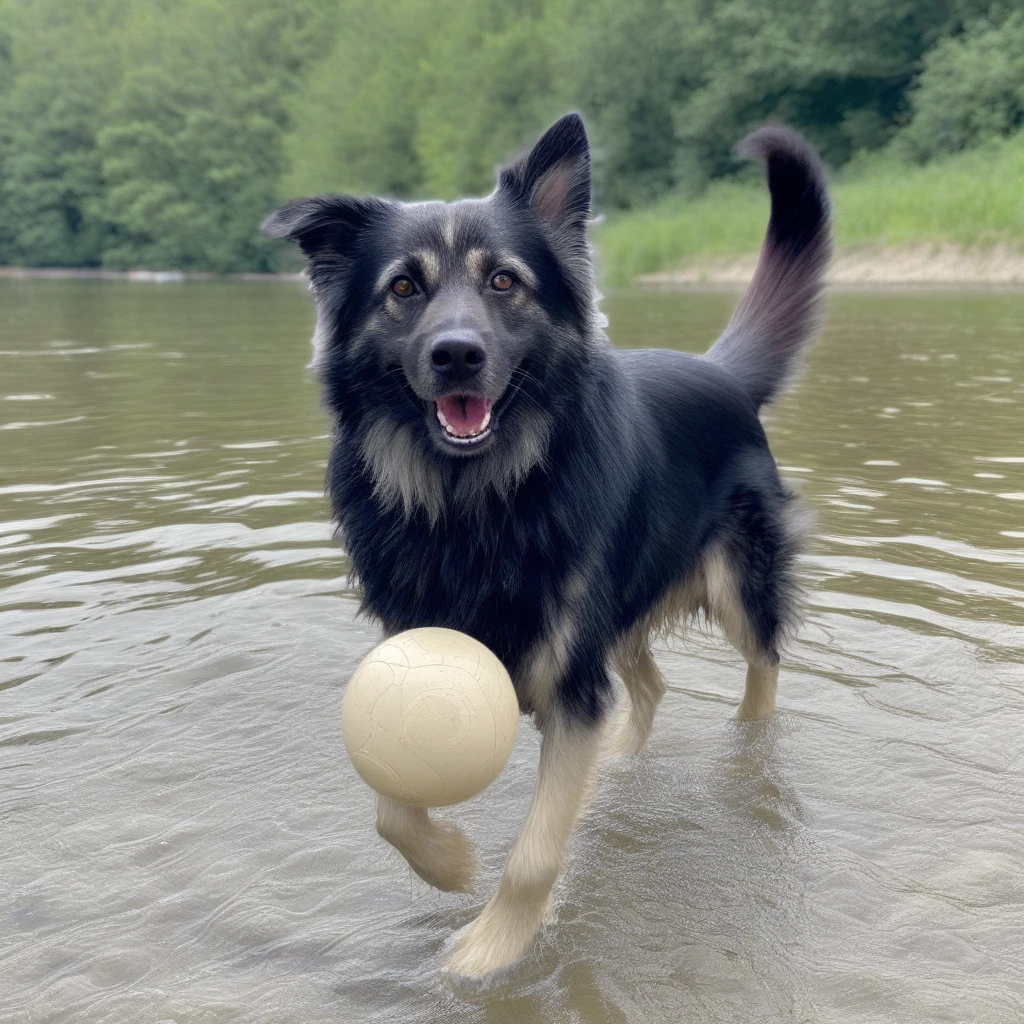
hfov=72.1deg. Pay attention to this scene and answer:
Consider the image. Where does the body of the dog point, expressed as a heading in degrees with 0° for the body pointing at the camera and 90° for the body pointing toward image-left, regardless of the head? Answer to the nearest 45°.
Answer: approximately 45°
